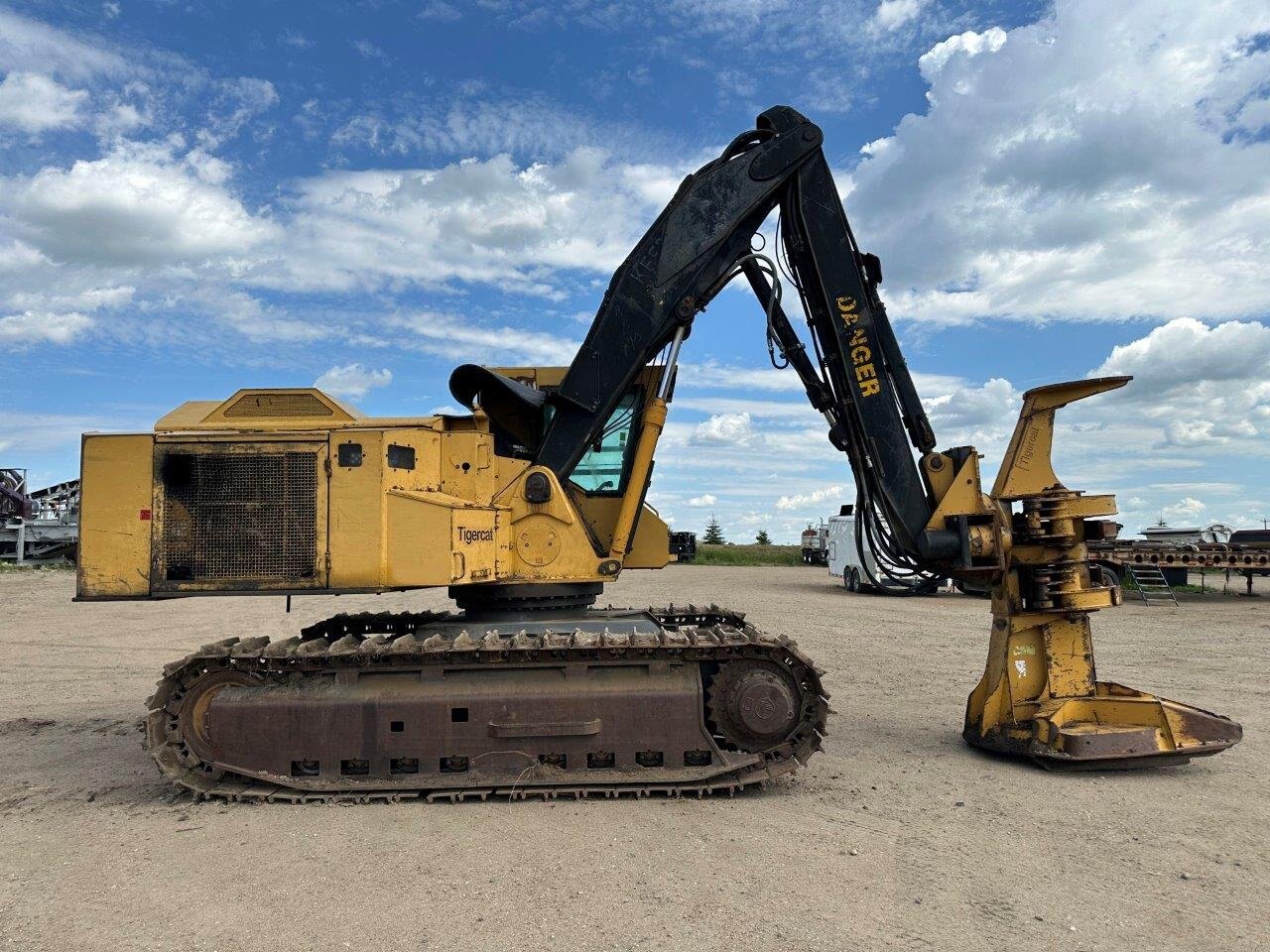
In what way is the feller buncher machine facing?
to the viewer's right

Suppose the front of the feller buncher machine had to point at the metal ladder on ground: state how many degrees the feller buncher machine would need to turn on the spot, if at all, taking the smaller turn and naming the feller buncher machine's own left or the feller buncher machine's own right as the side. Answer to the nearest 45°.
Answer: approximately 45° to the feller buncher machine's own left

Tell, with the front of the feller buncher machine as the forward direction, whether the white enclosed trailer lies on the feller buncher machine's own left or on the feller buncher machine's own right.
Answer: on the feller buncher machine's own left

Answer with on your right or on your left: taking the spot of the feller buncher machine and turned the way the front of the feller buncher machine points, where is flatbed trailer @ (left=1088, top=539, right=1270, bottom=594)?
on your left
